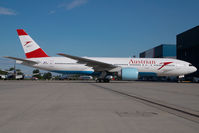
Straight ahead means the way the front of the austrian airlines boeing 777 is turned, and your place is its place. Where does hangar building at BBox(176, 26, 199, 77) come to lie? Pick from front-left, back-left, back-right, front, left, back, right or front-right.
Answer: front-left

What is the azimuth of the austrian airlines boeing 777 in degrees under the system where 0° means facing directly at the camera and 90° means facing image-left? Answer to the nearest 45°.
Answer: approximately 270°
